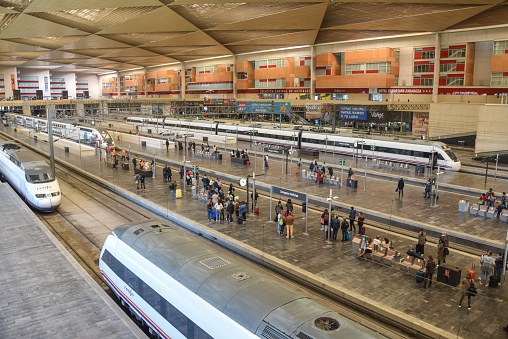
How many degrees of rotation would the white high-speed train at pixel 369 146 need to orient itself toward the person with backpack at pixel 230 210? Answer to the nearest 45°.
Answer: approximately 90° to its right

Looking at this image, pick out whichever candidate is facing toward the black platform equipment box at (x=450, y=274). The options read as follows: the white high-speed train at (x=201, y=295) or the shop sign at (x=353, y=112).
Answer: the shop sign

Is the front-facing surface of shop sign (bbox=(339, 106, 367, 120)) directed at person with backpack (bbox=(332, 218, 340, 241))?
yes

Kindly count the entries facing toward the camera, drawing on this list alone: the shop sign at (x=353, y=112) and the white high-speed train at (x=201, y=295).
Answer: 1

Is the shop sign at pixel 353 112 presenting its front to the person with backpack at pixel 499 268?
yes

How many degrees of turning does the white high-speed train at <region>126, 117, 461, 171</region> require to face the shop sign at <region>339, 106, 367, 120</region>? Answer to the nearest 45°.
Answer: approximately 135° to its left

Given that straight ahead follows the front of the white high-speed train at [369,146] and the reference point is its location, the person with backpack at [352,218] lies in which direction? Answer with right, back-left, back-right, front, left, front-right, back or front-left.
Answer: front-right

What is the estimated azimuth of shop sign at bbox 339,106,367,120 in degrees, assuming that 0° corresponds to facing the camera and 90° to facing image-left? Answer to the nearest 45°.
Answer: approximately 0°

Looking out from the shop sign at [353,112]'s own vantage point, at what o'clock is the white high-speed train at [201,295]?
The white high-speed train is roughly at 12 o'clock from the shop sign.

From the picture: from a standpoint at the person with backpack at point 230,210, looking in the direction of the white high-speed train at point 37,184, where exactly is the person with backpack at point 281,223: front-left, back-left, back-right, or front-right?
back-left
